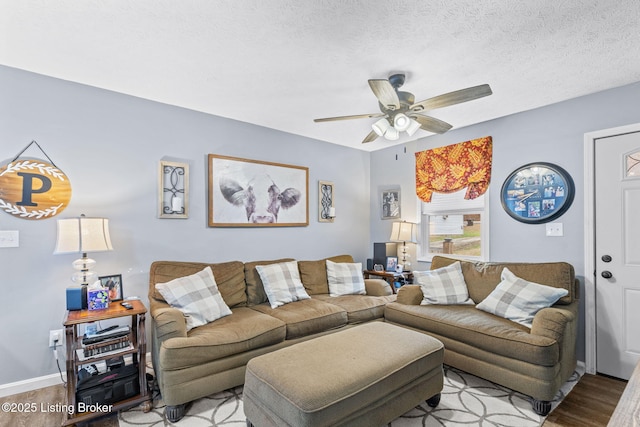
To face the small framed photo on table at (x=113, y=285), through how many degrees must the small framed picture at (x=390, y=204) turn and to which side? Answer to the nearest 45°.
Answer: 0° — it already faces it

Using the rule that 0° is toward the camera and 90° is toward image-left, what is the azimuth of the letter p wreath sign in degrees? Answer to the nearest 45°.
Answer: approximately 0°

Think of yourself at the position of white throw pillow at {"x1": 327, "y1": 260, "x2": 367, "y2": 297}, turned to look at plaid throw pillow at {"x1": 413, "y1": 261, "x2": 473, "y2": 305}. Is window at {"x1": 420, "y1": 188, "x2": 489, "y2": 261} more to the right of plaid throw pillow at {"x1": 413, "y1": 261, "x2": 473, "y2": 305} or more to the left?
left

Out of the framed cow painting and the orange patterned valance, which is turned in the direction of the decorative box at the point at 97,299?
the orange patterned valance

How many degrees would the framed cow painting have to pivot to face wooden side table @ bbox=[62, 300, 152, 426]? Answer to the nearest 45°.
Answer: approximately 90° to its right

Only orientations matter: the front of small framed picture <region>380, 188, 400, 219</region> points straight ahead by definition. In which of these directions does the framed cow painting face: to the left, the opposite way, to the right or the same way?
to the left

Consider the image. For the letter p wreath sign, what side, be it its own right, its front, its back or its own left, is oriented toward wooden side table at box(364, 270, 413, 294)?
left

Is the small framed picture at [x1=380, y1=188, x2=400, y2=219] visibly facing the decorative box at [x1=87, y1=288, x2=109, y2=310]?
yes

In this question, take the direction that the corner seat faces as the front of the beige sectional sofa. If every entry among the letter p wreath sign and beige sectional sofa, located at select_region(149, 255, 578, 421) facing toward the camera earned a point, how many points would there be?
2

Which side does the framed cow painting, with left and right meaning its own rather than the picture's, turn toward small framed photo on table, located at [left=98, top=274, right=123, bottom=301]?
right
